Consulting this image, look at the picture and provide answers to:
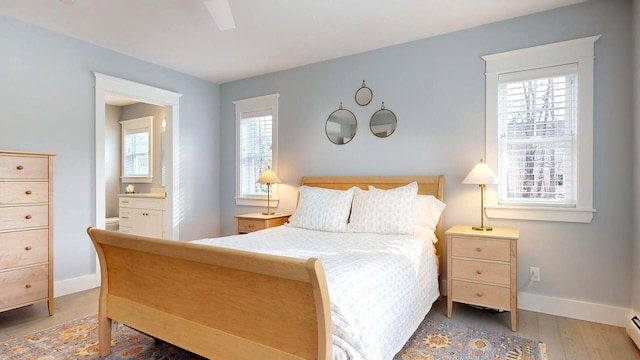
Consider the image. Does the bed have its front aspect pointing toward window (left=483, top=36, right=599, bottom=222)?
no

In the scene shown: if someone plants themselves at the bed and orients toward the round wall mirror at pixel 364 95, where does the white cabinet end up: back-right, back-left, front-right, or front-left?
front-left

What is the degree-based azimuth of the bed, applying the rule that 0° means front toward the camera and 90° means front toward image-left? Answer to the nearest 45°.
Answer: approximately 45°

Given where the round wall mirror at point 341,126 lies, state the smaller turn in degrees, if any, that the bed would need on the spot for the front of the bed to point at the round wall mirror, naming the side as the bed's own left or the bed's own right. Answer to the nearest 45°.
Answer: approximately 180°

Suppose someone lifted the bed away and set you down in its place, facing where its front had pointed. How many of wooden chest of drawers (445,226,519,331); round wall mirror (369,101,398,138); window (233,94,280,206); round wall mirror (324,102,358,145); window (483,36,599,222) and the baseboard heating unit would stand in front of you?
0

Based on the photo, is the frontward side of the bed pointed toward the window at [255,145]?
no

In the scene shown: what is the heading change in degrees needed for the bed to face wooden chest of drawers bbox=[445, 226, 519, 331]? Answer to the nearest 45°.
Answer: approximately 135° to its left

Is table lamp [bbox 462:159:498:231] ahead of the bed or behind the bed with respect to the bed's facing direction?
behind

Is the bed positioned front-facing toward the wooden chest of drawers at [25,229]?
no

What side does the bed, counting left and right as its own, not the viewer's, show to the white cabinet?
right
